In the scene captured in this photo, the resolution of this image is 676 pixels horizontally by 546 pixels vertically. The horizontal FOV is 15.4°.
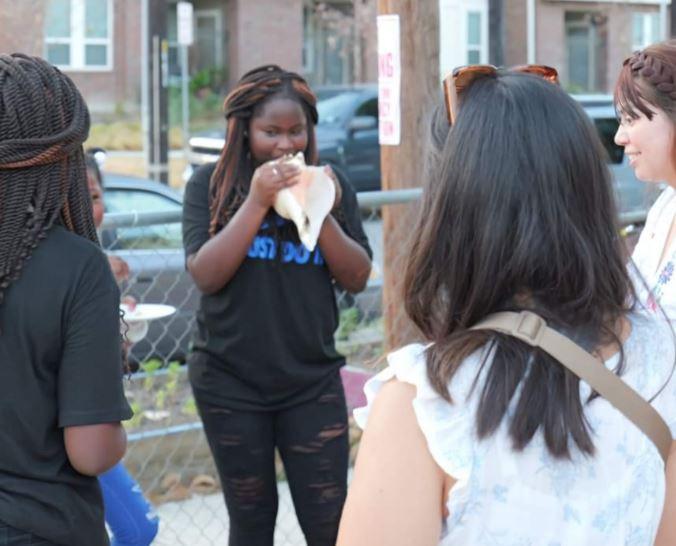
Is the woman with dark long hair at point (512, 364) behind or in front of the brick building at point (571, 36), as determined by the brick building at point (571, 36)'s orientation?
in front

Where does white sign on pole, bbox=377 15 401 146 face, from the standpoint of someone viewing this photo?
facing the viewer and to the left of the viewer

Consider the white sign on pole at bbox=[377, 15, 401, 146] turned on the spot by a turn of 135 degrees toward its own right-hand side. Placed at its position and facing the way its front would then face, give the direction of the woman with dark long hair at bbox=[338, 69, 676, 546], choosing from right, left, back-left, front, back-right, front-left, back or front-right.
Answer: back

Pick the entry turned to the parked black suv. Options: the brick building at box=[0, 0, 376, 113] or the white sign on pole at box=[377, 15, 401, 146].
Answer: the brick building

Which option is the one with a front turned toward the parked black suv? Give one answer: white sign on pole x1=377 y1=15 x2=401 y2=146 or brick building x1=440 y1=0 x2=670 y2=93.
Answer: the brick building

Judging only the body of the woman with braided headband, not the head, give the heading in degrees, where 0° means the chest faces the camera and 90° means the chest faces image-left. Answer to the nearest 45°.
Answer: approximately 90°

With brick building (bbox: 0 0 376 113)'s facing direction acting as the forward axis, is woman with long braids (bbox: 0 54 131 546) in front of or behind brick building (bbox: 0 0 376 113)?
in front

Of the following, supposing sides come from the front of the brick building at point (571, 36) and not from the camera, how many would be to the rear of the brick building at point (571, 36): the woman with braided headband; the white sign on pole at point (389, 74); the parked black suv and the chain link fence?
0

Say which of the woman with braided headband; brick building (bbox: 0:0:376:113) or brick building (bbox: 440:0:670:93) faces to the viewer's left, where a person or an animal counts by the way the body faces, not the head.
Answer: the woman with braided headband

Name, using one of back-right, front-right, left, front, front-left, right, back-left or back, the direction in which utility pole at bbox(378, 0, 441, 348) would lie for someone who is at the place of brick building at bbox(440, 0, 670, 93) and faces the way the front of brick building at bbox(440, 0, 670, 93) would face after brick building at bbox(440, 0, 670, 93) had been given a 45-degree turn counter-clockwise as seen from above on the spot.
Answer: front-right

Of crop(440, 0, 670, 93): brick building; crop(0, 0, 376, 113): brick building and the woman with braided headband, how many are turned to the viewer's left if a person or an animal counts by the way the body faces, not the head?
1

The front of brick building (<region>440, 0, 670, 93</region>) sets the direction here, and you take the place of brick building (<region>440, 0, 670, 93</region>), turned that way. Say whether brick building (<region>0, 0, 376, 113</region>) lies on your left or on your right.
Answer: on your right

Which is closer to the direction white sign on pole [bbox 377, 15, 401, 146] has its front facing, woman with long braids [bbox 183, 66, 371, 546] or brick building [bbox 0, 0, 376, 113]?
the woman with long braids

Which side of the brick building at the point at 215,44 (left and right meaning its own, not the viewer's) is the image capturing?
front

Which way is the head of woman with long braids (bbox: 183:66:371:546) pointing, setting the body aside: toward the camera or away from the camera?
toward the camera

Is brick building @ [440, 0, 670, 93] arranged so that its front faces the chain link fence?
yes

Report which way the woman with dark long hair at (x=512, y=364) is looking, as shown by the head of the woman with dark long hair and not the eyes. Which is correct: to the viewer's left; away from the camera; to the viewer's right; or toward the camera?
away from the camera

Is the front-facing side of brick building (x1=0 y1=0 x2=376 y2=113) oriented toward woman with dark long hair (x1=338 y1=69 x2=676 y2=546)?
yes

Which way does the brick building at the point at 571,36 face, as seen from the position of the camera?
facing the viewer

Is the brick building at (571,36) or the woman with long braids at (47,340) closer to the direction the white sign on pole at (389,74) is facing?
the woman with long braids
